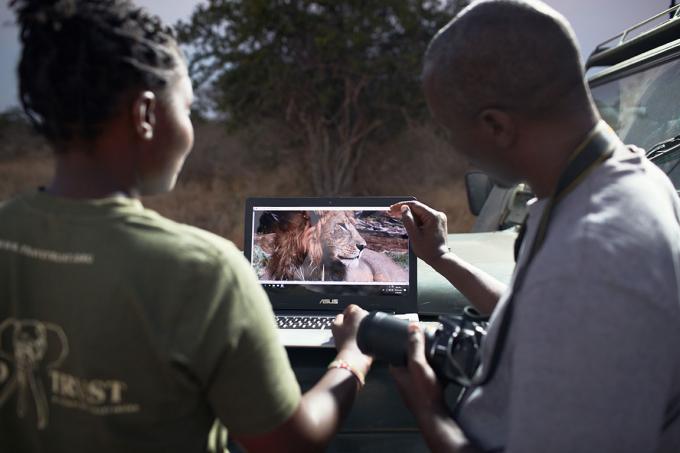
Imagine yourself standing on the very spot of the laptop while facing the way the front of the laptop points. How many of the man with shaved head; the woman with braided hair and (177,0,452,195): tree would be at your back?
1

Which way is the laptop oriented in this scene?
toward the camera

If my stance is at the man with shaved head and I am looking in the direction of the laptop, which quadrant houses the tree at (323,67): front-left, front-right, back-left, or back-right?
front-right

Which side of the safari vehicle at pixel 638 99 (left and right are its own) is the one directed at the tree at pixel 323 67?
right

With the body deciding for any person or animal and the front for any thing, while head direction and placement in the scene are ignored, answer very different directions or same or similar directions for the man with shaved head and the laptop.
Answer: very different directions

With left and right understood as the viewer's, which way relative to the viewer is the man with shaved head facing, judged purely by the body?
facing away from the viewer and to the left of the viewer

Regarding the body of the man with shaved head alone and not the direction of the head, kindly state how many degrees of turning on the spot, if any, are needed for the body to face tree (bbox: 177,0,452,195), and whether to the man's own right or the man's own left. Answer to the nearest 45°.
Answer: approximately 45° to the man's own right

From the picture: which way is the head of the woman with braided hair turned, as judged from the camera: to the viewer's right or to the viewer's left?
to the viewer's right

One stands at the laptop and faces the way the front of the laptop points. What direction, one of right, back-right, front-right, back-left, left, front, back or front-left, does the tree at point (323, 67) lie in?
back

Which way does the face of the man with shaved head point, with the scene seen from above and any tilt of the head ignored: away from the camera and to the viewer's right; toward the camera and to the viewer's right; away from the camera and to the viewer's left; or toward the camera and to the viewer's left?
away from the camera and to the viewer's left

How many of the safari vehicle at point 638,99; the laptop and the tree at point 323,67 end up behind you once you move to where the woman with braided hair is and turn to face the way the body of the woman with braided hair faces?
0

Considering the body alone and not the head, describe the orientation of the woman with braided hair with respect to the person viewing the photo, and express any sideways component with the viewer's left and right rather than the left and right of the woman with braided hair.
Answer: facing away from the viewer and to the right of the viewer

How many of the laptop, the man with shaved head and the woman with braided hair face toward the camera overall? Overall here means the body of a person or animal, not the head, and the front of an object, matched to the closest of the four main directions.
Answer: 1
